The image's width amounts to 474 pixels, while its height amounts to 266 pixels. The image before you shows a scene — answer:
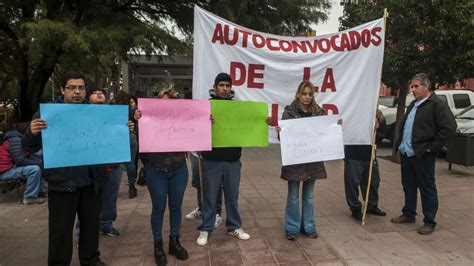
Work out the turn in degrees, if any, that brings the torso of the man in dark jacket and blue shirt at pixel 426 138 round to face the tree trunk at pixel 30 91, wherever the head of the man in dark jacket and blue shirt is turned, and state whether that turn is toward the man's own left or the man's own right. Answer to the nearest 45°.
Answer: approximately 45° to the man's own right

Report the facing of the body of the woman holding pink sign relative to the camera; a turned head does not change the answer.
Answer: toward the camera

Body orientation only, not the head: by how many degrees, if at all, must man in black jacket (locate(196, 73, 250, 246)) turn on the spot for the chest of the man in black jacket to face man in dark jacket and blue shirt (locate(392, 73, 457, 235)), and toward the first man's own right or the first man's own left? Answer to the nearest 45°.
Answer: approximately 90° to the first man's own left

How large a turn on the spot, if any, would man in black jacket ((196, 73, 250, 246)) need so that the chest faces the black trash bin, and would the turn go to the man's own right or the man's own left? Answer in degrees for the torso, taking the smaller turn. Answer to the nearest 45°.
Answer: approximately 135° to the man's own left

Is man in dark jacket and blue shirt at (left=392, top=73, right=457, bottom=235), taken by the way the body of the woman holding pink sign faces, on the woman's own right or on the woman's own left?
on the woman's own left

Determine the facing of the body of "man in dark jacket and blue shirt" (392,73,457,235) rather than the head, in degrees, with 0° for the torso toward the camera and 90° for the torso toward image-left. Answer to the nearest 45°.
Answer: approximately 45°

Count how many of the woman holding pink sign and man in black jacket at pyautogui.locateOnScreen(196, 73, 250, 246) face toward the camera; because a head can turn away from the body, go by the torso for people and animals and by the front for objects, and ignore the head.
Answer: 2
